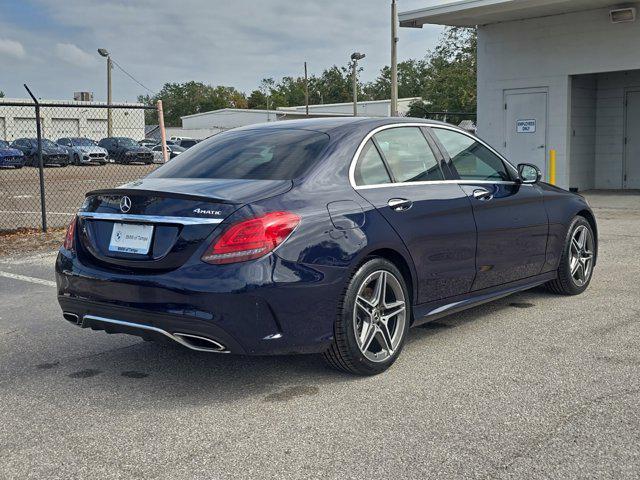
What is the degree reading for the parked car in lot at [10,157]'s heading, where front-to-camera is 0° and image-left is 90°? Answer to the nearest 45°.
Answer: approximately 315°

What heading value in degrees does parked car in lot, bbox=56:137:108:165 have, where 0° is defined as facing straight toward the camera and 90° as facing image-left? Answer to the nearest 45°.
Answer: approximately 315°

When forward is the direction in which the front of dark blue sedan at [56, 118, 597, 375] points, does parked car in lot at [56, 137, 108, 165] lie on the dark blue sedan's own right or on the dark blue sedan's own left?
on the dark blue sedan's own left

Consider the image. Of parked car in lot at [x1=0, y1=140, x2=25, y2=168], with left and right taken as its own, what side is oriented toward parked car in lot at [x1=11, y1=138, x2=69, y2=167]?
left

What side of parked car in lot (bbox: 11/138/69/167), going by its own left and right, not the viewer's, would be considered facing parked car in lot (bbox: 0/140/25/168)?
right

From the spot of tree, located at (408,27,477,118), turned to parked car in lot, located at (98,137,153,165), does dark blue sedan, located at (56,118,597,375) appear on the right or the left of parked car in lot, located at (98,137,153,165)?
left

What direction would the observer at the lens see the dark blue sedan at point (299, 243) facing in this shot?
facing away from the viewer and to the right of the viewer
